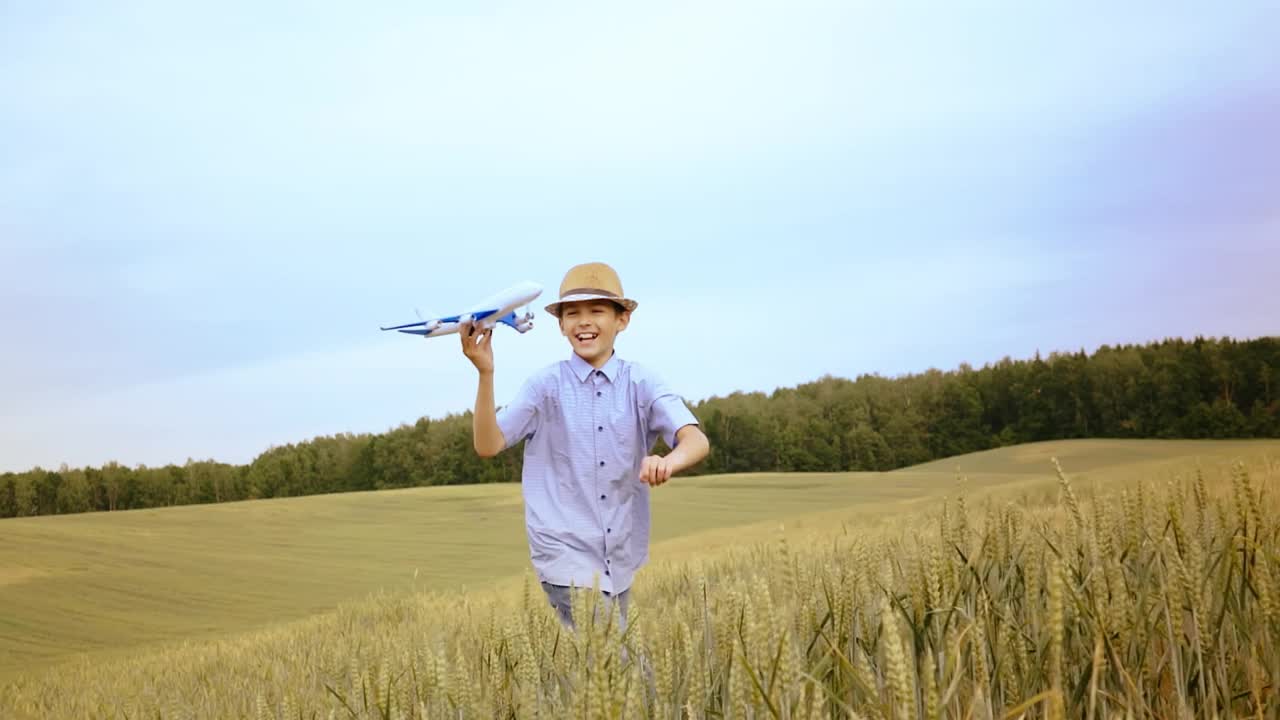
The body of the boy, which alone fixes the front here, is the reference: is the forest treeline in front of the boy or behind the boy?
behind

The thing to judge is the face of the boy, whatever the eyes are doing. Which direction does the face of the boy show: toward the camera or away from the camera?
toward the camera

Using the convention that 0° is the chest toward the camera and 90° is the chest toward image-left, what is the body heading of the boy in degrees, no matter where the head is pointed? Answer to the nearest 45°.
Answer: approximately 0°
